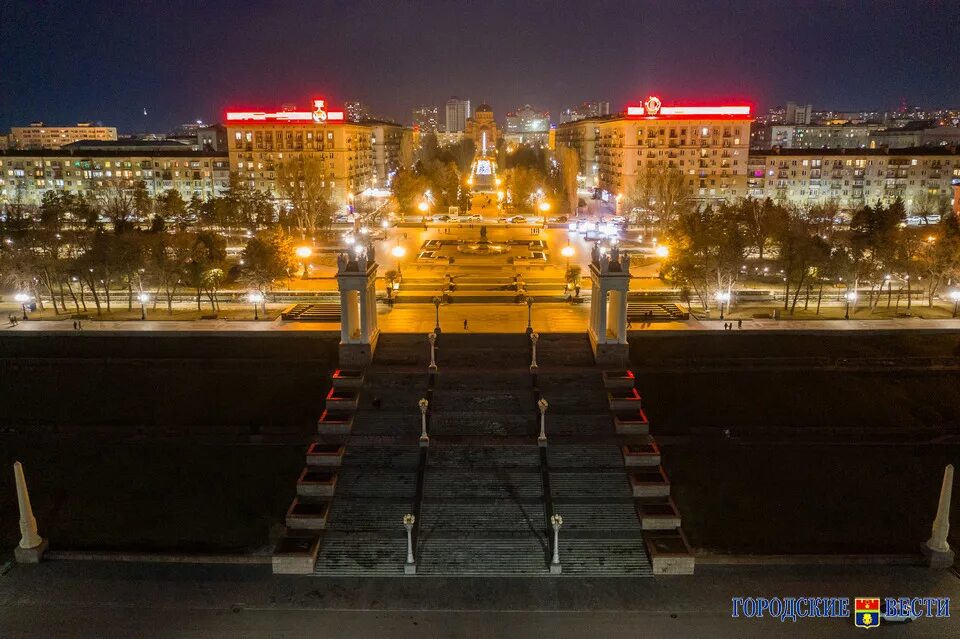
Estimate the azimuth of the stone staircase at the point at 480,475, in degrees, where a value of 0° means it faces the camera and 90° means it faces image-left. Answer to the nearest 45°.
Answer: approximately 0°

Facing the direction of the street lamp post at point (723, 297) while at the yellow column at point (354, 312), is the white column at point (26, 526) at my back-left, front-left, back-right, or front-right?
back-right

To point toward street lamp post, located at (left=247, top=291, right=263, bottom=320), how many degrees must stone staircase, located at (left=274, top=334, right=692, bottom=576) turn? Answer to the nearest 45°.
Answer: approximately 135° to its right

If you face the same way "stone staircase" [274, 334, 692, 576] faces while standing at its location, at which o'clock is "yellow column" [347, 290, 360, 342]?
The yellow column is roughly at 5 o'clock from the stone staircase.

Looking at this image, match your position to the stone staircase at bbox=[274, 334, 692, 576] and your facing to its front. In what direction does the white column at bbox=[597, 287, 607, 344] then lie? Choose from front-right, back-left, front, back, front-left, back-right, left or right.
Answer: back-left

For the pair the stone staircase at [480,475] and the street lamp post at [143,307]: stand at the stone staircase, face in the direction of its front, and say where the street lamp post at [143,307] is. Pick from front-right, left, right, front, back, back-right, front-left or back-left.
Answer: back-right

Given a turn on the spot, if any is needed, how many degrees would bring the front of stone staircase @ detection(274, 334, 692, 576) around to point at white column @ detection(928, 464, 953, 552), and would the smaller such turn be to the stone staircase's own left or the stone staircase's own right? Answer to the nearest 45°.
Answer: approximately 90° to the stone staircase's own left

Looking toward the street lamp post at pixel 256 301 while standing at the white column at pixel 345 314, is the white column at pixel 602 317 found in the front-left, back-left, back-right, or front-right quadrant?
back-right
